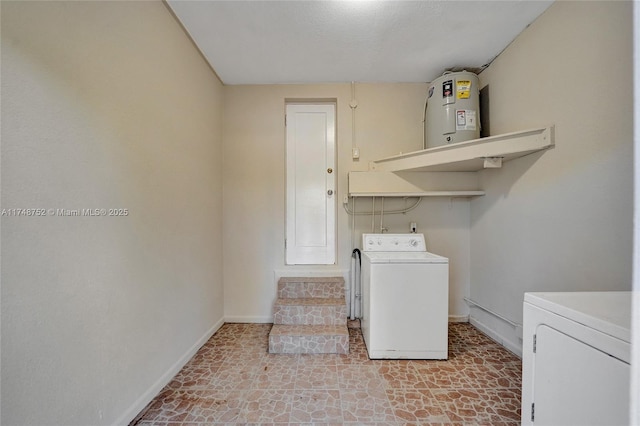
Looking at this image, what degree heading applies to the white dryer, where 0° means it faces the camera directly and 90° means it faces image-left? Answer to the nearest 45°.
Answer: approximately 45°

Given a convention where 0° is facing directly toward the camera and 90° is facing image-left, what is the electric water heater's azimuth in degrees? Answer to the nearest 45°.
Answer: approximately 0°

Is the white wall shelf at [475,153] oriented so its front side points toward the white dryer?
no

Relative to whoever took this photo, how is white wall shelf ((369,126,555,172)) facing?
facing the viewer and to the left of the viewer

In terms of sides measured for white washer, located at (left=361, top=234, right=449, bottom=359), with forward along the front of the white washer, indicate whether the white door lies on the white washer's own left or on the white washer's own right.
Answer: on the white washer's own right

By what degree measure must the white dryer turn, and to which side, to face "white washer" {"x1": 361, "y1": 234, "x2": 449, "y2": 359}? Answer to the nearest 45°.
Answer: approximately 90° to its right

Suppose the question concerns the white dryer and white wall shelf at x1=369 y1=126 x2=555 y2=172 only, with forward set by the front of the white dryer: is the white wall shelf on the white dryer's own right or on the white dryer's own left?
on the white dryer's own right

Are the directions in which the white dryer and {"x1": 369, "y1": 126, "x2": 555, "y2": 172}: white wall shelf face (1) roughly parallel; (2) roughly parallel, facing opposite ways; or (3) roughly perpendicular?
roughly parallel

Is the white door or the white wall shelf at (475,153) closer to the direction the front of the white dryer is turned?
the white door

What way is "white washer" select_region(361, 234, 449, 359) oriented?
toward the camera

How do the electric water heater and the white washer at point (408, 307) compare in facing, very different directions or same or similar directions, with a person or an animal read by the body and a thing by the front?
same or similar directions

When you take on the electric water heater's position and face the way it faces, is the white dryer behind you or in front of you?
in front

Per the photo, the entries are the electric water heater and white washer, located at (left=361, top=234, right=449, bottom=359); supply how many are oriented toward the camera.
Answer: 2
